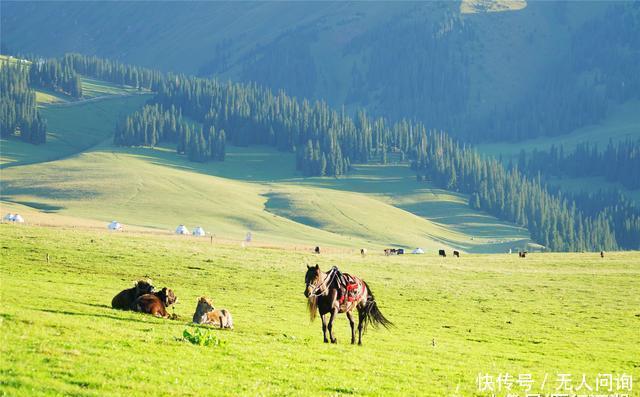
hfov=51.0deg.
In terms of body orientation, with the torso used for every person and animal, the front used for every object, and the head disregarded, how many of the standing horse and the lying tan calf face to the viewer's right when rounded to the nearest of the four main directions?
0

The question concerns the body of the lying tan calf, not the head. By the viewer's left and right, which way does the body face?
facing to the left of the viewer

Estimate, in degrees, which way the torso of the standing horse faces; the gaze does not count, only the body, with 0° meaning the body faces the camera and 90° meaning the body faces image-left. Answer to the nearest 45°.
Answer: approximately 45°

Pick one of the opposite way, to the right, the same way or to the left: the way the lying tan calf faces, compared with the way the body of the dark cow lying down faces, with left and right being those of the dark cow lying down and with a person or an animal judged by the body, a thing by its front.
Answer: the opposite way

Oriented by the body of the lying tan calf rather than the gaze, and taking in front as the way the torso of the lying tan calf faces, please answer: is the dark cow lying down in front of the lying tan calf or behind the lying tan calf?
in front

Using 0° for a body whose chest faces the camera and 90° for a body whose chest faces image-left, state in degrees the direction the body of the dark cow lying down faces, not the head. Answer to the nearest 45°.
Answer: approximately 270°

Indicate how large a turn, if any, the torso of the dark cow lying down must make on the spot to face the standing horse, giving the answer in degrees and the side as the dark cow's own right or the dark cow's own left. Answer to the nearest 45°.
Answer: approximately 45° to the dark cow's own right

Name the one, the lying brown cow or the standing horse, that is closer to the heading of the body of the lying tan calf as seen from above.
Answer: the lying brown cow
